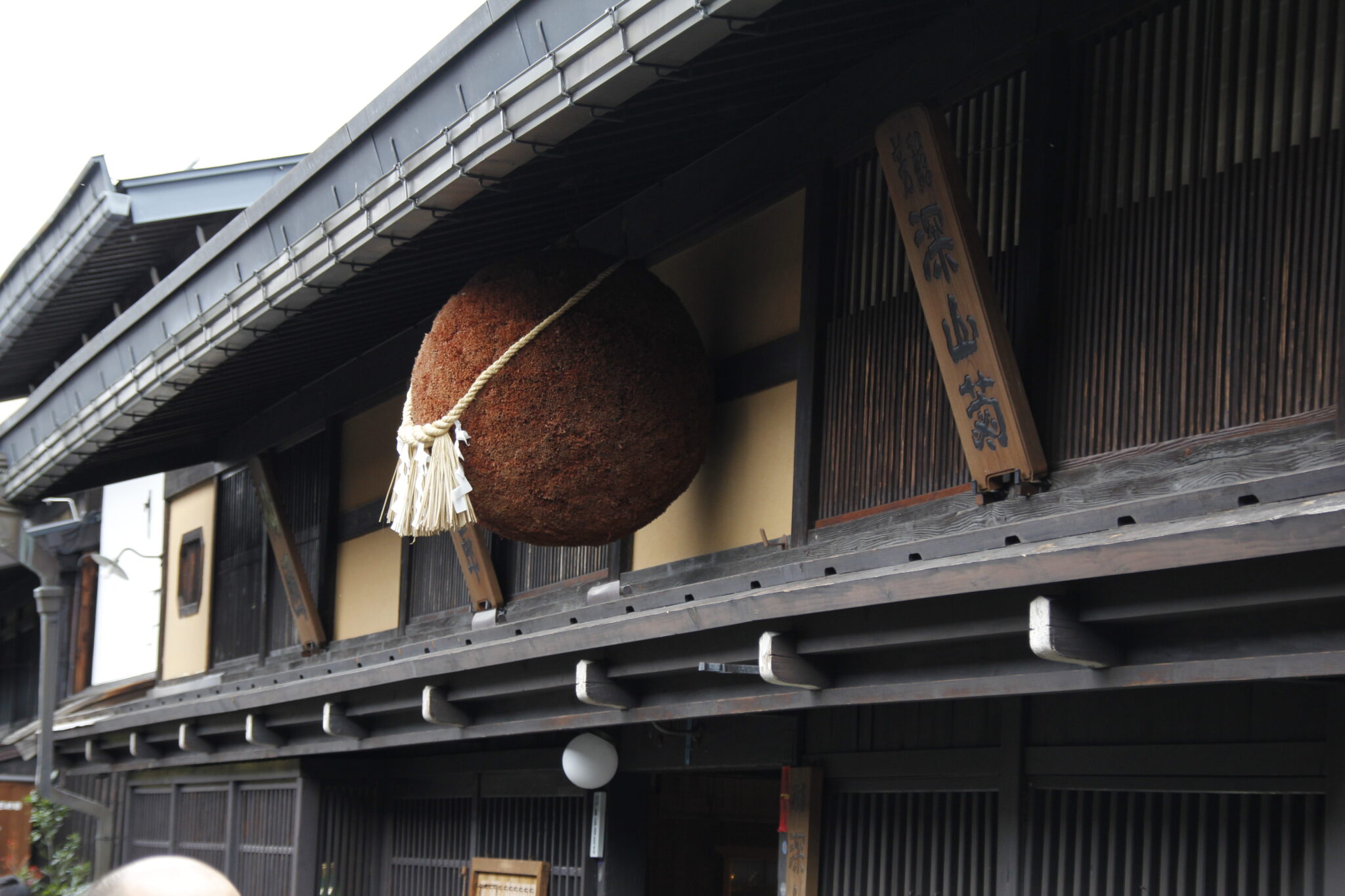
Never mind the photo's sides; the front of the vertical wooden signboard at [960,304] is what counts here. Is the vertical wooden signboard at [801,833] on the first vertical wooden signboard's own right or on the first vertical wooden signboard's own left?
on the first vertical wooden signboard's own right

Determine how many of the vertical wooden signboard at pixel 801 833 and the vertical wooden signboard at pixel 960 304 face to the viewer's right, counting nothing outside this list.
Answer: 0

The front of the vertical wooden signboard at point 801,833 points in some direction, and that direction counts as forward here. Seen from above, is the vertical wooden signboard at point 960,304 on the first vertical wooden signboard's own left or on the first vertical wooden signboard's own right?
on the first vertical wooden signboard's own left

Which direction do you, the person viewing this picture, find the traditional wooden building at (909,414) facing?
facing the viewer and to the left of the viewer
